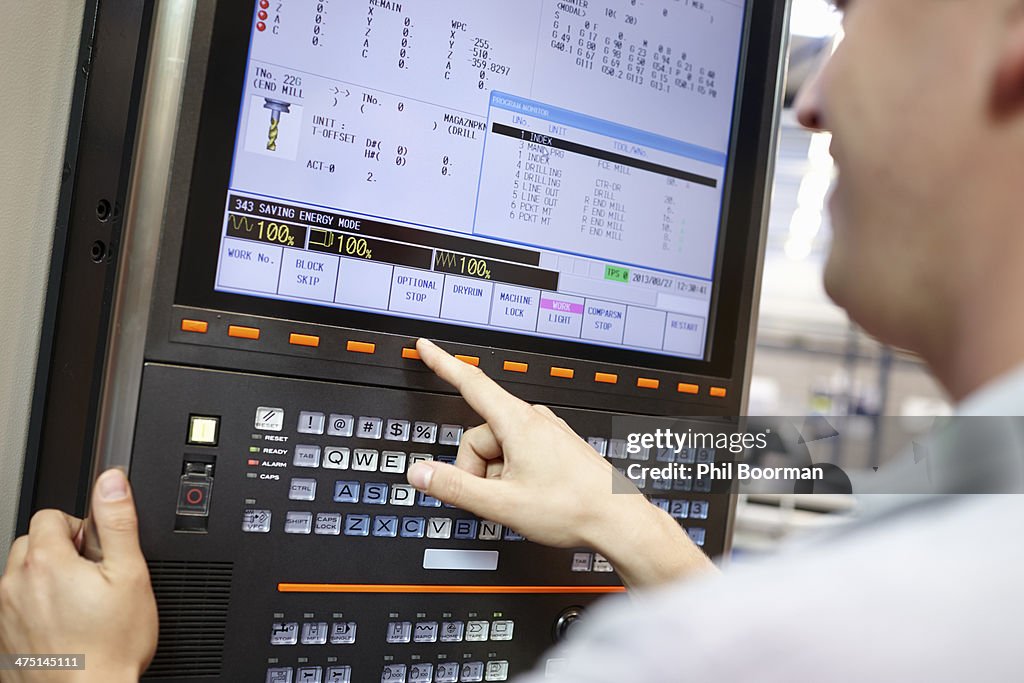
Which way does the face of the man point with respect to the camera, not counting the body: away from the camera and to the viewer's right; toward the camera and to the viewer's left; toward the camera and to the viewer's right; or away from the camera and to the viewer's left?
away from the camera and to the viewer's left

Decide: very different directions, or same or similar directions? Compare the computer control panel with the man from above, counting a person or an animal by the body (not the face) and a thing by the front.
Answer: very different directions

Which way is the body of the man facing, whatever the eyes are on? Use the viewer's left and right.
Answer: facing away from the viewer and to the left of the viewer

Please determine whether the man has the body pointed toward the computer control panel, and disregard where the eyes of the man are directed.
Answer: yes

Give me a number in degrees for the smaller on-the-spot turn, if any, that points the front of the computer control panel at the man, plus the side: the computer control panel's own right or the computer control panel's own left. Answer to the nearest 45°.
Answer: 0° — it already faces them

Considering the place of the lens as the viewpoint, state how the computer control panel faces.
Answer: facing the viewer and to the right of the viewer
